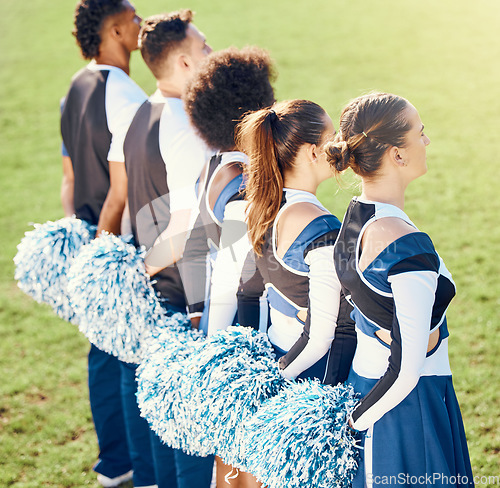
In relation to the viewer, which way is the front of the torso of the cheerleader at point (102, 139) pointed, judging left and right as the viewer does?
facing away from the viewer and to the right of the viewer

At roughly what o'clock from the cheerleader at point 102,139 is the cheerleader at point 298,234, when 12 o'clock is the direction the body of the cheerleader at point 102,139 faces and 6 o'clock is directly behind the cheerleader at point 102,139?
the cheerleader at point 298,234 is roughly at 4 o'clock from the cheerleader at point 102,139.

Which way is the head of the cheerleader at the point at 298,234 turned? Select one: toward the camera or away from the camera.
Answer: away from the camera

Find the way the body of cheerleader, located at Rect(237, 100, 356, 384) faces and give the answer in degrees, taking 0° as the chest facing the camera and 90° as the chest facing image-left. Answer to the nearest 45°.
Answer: approximately 225°

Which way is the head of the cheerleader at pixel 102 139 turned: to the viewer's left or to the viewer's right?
to the viewer's right

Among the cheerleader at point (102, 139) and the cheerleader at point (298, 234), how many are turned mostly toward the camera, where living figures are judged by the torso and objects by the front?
0

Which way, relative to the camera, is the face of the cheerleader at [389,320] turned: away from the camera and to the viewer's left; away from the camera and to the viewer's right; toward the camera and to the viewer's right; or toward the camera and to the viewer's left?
away from the camera and to the viewer's right

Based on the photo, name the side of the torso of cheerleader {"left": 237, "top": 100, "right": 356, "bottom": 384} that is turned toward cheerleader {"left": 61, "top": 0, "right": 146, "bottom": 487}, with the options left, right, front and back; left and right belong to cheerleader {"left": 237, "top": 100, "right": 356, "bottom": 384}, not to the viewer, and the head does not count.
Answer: left
